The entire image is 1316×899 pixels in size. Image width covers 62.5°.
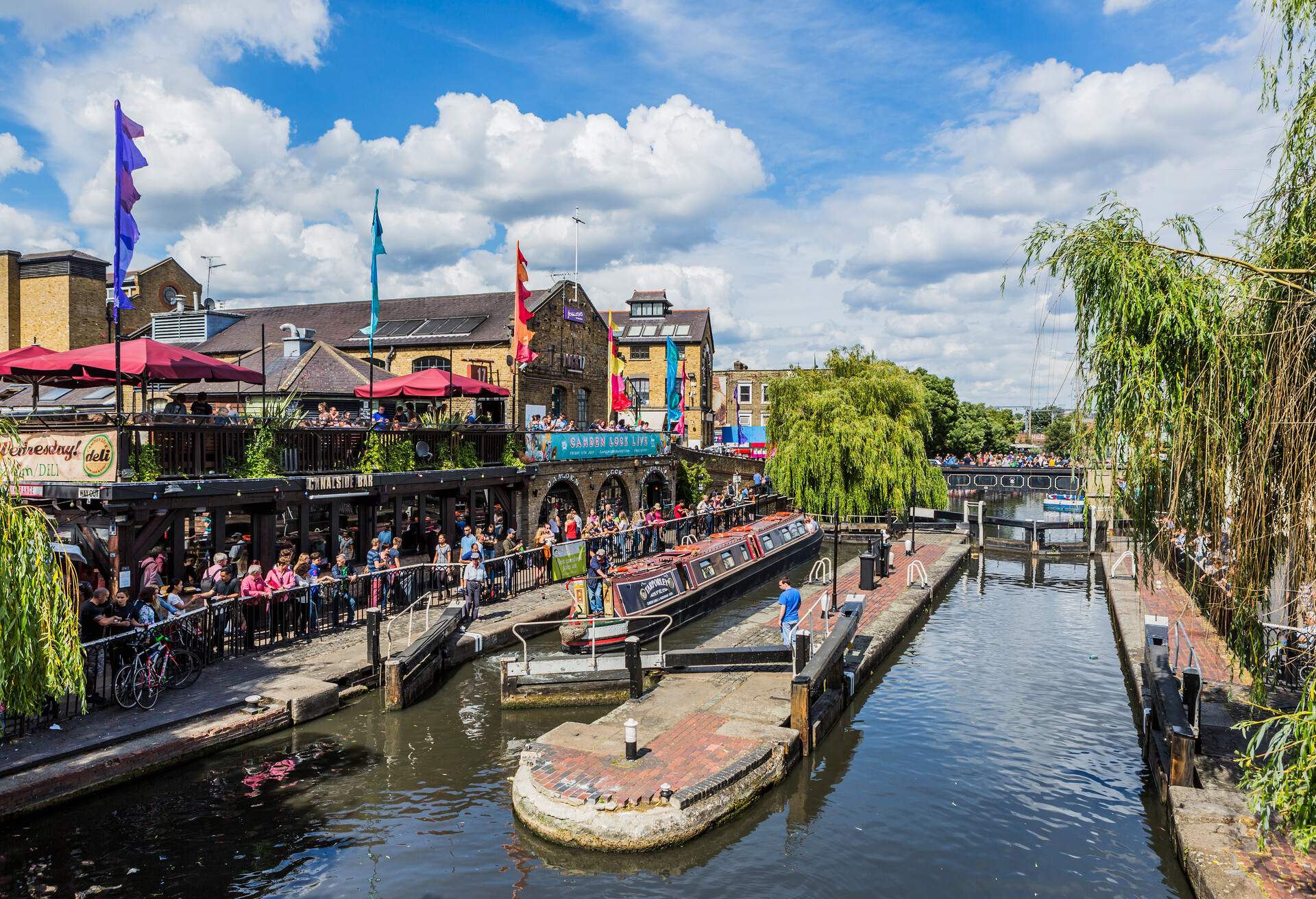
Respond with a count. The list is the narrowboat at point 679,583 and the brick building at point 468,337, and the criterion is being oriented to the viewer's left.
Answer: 0

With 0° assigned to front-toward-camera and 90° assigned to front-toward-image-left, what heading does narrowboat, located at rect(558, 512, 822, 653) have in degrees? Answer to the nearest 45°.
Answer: approximately 225°

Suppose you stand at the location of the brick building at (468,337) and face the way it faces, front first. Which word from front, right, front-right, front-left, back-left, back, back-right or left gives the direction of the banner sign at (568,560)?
front-right

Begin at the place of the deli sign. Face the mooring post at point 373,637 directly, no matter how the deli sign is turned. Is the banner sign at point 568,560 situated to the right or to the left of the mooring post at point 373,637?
left

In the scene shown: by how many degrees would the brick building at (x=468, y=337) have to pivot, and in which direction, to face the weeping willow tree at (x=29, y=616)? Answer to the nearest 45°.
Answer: approximately 45° to its right

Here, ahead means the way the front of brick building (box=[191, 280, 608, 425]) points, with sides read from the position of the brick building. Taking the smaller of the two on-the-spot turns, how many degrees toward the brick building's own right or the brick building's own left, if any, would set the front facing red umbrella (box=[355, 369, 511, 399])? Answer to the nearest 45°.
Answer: approximately 45° to the brick building's own right

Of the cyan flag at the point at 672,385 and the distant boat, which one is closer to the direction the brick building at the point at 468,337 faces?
the cyan flag

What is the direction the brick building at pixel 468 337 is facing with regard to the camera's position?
facing the viewer and to the right of the viewer

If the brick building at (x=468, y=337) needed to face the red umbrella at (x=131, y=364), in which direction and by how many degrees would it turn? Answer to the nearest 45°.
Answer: approximately 45° to its right
